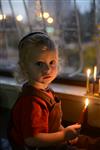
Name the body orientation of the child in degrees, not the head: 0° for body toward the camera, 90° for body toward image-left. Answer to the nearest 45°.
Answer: approximately 315°

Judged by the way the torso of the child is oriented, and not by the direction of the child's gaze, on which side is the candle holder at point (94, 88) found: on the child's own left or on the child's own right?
on the child's own left
